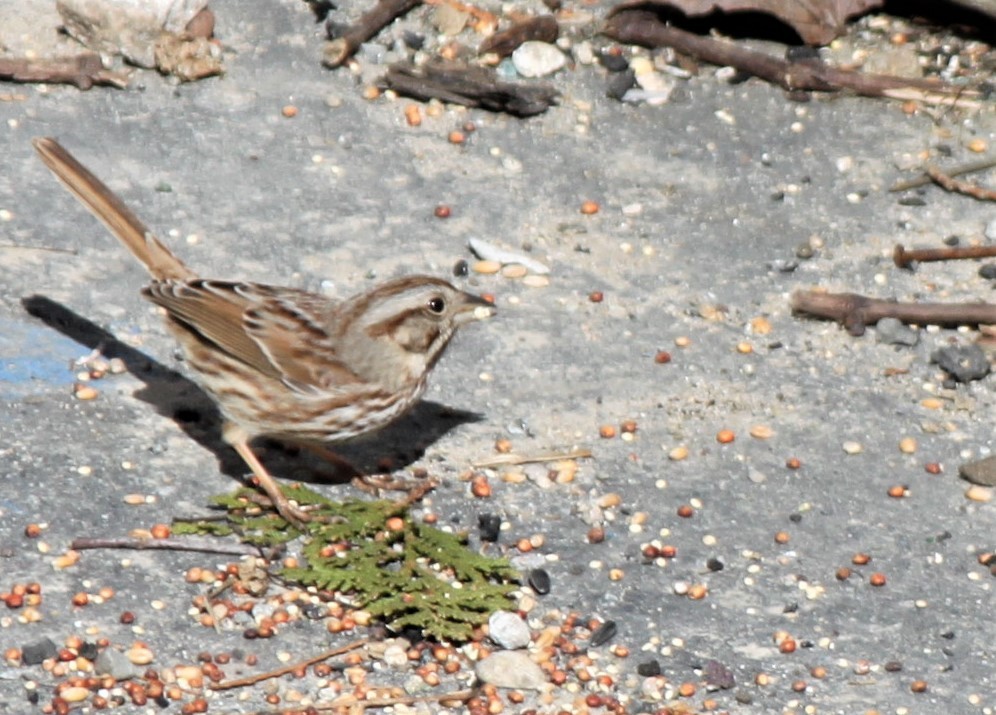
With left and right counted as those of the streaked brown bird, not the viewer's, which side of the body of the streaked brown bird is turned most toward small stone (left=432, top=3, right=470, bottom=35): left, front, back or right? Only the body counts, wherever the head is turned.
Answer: left

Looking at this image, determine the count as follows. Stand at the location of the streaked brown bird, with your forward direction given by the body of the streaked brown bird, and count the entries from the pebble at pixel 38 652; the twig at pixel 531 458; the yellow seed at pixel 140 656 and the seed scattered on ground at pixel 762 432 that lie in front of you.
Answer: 2

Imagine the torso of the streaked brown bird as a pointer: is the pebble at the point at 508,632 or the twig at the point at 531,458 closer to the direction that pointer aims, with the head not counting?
the twig

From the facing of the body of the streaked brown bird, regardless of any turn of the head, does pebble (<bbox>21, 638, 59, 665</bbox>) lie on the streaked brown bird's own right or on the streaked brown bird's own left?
on the streaked brown bird's own right

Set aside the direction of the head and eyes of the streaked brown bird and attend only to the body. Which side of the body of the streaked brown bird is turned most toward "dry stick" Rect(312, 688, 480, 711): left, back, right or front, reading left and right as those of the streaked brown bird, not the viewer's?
right

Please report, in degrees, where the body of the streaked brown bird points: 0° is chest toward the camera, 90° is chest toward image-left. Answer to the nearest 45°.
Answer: approximately 270°

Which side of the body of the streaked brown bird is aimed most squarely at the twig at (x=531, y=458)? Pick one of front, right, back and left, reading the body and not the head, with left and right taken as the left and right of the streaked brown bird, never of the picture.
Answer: front

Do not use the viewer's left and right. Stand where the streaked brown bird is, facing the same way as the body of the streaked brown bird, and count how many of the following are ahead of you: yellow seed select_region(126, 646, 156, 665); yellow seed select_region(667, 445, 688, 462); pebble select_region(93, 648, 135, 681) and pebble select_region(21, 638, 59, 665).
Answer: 1

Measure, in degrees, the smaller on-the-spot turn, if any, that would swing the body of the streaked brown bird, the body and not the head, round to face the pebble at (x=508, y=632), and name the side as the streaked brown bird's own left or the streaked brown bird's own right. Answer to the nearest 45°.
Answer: approximately 45° to the streaked brown bird's own right

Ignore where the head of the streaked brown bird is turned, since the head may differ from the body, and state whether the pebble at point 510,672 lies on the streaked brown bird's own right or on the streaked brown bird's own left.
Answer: on the streaked brown bird's own right

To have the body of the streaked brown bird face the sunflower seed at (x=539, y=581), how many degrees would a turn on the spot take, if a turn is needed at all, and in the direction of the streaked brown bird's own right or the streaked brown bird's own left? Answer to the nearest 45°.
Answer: approximately 45° to the streaked brown bird's own right

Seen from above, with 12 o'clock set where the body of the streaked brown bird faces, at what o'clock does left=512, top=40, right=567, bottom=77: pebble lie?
The pebble is roughly at 10 o'clock from the streaked brown bird.

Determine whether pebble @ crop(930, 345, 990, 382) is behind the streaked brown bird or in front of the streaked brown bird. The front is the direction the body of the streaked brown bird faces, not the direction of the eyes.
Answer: in front

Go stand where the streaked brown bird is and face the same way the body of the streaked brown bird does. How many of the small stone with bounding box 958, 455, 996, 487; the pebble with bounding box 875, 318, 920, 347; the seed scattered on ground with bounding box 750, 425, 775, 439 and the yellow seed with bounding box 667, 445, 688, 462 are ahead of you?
4

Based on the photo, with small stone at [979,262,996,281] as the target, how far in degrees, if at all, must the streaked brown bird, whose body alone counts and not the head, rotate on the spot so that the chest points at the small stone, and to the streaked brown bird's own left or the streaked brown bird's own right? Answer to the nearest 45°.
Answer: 0° — it already faces it

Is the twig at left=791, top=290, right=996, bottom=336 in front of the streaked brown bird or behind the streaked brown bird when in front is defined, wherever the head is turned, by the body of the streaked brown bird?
in front

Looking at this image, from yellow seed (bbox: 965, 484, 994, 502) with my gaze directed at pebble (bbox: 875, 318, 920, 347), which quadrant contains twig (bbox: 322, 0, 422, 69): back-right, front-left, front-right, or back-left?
front-left

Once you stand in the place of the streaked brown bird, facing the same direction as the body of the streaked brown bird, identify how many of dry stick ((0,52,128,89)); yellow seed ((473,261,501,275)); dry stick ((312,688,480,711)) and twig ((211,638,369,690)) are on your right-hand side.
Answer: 2

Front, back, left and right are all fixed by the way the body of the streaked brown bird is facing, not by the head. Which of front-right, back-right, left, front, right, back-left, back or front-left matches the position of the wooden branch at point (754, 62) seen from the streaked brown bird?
front-left

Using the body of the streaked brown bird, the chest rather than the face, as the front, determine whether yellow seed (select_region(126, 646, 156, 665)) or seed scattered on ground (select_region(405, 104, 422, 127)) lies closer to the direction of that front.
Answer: the seed scattered on ground

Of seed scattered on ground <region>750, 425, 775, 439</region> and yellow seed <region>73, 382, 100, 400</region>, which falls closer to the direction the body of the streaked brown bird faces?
the seed scattered on ground
